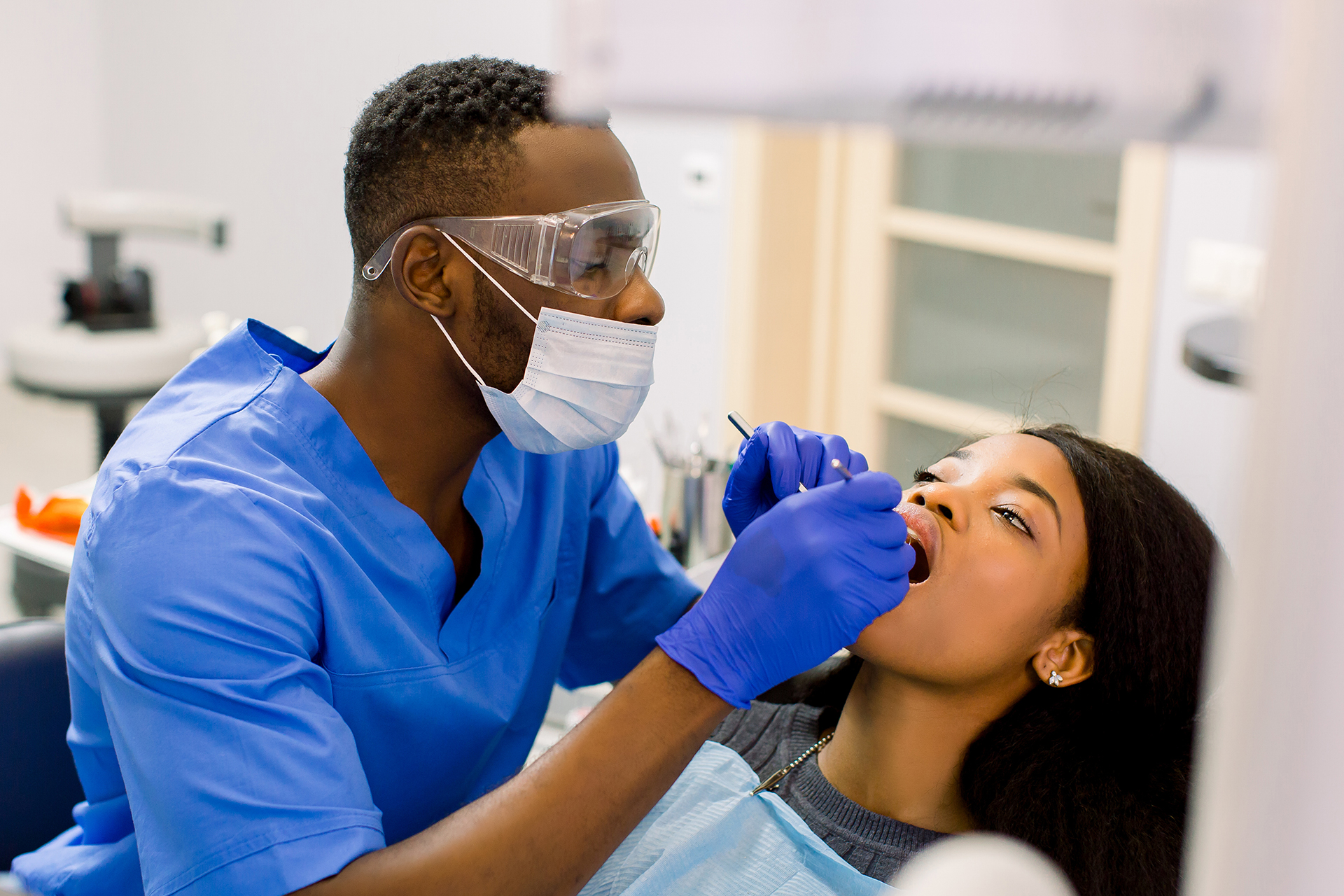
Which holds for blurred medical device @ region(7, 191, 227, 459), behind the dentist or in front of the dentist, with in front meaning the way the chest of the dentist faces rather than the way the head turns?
behind

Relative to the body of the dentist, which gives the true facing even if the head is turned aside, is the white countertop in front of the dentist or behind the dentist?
behind

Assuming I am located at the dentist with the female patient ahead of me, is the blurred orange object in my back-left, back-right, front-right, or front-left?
back-left

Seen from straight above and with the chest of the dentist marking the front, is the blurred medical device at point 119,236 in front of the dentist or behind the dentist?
behind

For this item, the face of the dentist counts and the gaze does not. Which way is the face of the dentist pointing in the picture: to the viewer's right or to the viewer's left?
to the viewer's right

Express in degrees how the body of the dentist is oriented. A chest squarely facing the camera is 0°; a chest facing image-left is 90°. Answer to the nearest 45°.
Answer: approximately 315°

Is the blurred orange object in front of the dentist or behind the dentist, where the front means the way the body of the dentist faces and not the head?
behind
